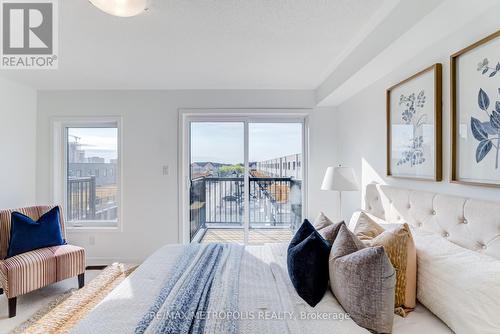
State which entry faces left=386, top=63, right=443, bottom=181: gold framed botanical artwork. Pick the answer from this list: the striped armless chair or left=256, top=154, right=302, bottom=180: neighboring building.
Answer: the striped armless chair

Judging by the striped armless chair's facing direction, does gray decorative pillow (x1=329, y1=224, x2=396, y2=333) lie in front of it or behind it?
in front

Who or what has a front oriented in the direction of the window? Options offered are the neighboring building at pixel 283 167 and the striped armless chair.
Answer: the neighboring building

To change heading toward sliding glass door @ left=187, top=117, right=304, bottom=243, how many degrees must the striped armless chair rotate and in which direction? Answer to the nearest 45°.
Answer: approximately 45° to its left

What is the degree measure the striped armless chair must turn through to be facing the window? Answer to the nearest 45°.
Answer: approximately 90° to its left

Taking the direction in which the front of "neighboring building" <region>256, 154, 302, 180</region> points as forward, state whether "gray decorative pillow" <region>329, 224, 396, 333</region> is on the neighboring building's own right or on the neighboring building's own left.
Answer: on the neighboring building's own left
